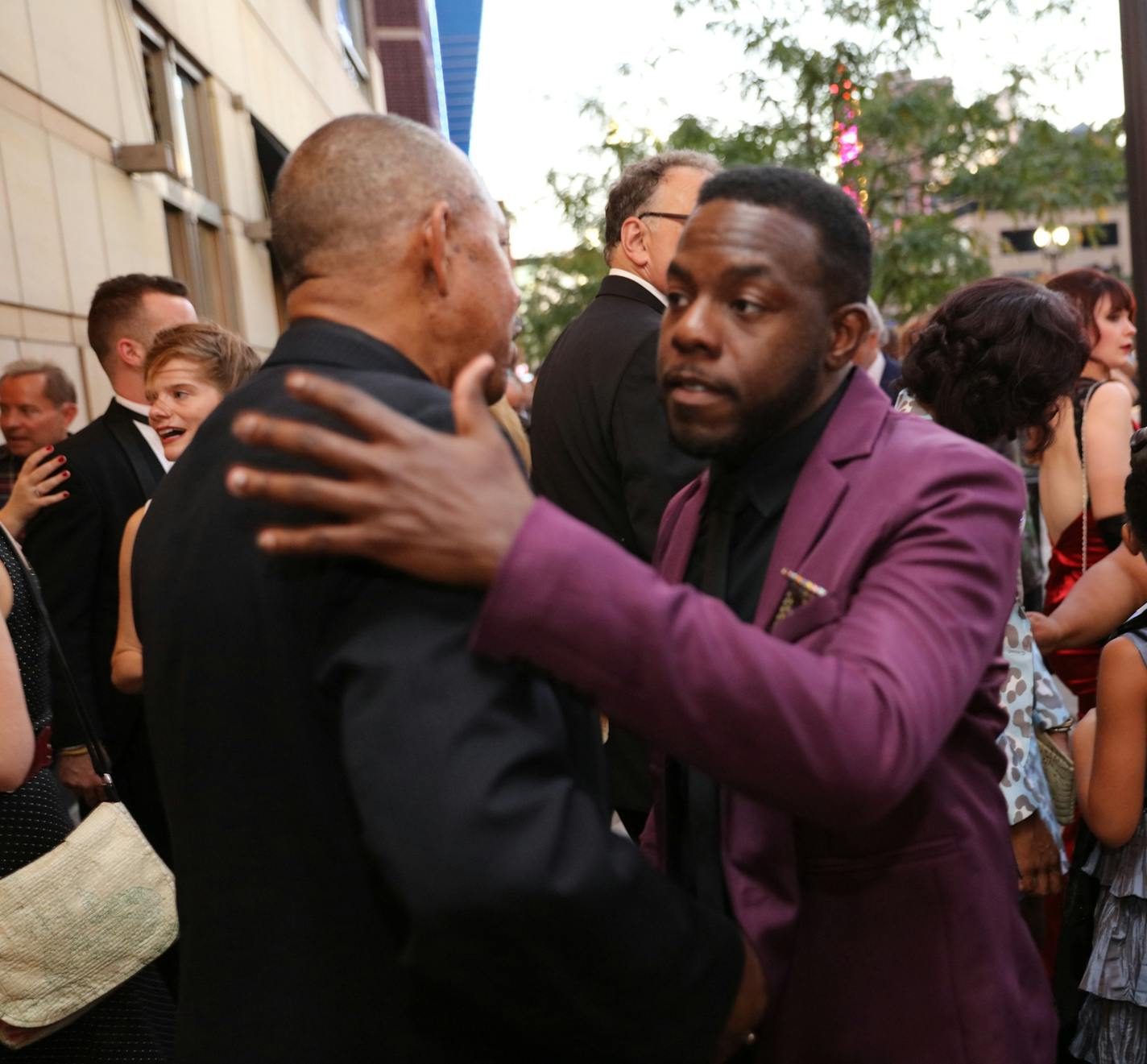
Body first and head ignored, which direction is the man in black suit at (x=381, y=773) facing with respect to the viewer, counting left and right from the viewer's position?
facing away from the viewer and to the right of the viewer

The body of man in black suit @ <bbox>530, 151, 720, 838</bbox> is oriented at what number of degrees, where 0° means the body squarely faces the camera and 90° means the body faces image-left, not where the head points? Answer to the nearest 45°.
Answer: approximately 225°

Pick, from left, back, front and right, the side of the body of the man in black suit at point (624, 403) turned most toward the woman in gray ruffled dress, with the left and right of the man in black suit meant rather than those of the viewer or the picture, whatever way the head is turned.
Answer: right

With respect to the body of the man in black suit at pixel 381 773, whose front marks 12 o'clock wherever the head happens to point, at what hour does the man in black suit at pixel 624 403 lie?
the man in black suit at pixel 624 403 is roughly at 11 o'clock from the man in black suit at pixel 381 773.

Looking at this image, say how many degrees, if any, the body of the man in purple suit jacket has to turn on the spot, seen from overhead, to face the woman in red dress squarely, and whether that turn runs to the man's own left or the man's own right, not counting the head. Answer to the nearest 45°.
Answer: approximately 180°

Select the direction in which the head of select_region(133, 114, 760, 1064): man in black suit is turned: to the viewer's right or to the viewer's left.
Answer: to the viewer's right
